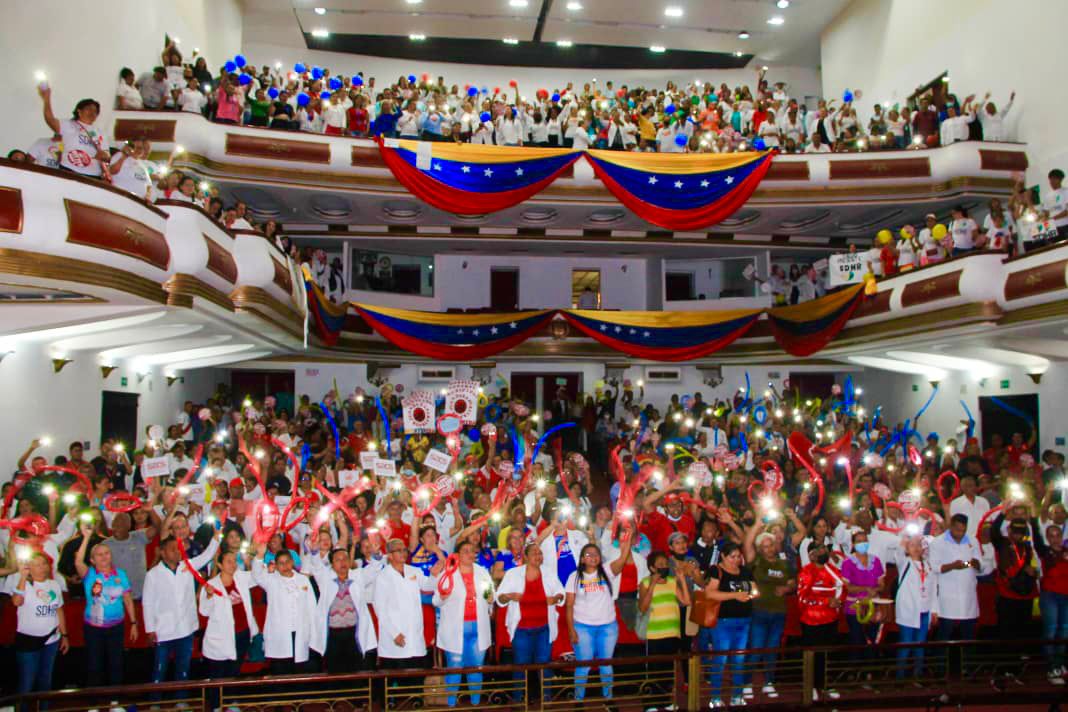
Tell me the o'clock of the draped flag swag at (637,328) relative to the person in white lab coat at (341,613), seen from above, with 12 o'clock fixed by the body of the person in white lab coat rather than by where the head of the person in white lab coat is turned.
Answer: The draped flag swag is roughly at 7 o'clock from the person in white lab coat.

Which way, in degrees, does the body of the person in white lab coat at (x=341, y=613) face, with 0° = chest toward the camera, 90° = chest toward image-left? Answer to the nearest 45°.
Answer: approximately 0°

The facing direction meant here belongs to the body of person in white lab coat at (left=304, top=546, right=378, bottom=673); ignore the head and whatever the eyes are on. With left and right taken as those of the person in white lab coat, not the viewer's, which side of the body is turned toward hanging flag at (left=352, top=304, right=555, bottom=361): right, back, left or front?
back

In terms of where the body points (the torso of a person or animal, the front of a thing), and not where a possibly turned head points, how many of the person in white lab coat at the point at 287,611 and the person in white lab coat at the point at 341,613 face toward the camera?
2

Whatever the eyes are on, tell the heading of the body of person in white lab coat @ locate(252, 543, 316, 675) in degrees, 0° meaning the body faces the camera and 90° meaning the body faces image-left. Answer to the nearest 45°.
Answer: approximately 0°

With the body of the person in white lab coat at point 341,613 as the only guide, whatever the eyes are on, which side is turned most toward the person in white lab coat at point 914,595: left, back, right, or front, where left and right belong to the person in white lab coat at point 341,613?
left

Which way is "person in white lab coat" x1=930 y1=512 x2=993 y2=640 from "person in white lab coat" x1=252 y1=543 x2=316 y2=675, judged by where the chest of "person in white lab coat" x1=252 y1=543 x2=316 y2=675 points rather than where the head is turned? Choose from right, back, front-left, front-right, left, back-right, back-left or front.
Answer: left

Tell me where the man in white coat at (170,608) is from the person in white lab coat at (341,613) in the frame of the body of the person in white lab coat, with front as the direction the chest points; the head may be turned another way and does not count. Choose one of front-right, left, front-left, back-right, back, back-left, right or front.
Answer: right
